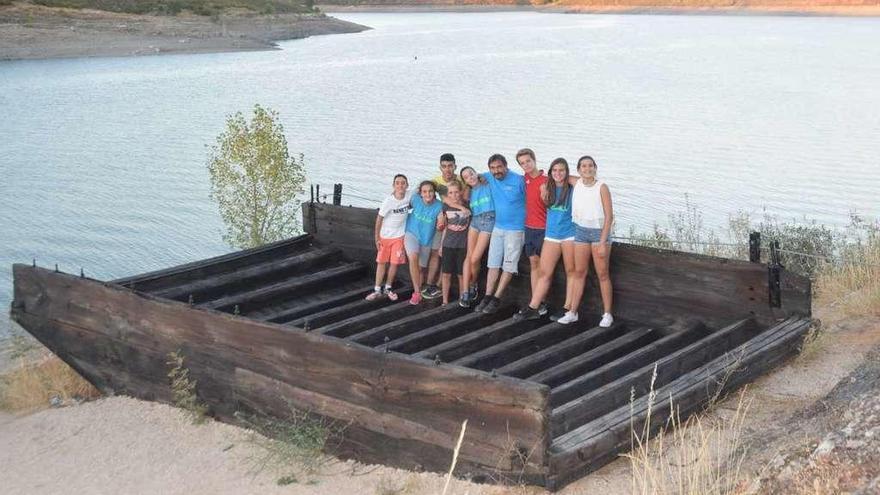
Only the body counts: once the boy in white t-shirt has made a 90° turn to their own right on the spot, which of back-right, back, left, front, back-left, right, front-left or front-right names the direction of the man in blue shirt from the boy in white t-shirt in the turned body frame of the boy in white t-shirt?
back-left

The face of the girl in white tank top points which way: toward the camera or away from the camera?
toward the camera

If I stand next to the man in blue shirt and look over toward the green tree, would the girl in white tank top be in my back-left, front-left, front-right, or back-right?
back-right

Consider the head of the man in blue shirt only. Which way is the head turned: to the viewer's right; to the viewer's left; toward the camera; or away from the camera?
toward the camera

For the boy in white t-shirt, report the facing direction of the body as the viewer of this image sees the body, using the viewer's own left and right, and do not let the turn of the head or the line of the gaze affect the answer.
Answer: facing the viewer

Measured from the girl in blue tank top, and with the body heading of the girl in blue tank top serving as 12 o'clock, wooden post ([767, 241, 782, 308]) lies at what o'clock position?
The wooden post is roughly at 8 o'clock from the girl in blue tank top.

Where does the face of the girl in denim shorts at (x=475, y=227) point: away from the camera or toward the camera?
toward the camera

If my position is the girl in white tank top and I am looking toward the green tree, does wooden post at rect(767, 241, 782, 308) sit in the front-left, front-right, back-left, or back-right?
back-right

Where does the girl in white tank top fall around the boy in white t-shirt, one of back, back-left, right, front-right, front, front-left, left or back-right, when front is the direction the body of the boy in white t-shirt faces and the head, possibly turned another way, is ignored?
front-left

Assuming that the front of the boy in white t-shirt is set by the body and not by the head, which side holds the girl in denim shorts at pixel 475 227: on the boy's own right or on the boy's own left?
on the boy's own left

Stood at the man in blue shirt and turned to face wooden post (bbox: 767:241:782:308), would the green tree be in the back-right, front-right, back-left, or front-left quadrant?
back-left

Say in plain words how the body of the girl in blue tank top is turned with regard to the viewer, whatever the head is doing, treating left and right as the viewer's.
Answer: facing the viewer and to the left of the viewer

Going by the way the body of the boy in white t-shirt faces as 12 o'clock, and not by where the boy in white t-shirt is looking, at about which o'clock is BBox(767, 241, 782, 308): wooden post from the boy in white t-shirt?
The wooden post is roughly at 10 o'clock from the boy in white t-shirt.

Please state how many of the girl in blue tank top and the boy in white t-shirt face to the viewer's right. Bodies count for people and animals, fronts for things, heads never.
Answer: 0
